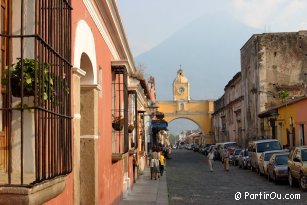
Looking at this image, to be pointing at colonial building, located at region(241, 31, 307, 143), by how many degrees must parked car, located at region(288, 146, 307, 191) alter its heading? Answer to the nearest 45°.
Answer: approximately 135° to its left

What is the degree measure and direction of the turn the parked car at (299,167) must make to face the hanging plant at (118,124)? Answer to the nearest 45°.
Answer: approximately 90° to its right

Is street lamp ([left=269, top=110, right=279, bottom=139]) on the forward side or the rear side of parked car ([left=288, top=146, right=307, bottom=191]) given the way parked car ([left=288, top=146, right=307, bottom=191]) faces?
on the rear side

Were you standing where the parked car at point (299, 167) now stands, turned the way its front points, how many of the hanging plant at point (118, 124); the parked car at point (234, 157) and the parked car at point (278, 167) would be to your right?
1

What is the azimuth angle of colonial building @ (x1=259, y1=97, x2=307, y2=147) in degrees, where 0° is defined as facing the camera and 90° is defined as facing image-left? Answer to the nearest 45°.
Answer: approximately 45°

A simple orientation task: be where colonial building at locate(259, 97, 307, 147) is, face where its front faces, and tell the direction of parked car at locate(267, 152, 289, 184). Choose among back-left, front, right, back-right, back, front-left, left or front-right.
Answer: front-left

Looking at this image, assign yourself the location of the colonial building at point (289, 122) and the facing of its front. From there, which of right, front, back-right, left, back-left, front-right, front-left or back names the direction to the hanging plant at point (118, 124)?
front-left

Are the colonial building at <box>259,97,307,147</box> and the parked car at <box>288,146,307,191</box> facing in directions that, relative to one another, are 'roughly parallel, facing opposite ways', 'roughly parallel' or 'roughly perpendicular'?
roughly perpendicular

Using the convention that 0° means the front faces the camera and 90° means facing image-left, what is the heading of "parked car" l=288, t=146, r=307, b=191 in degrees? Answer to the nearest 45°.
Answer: approximately 315°
